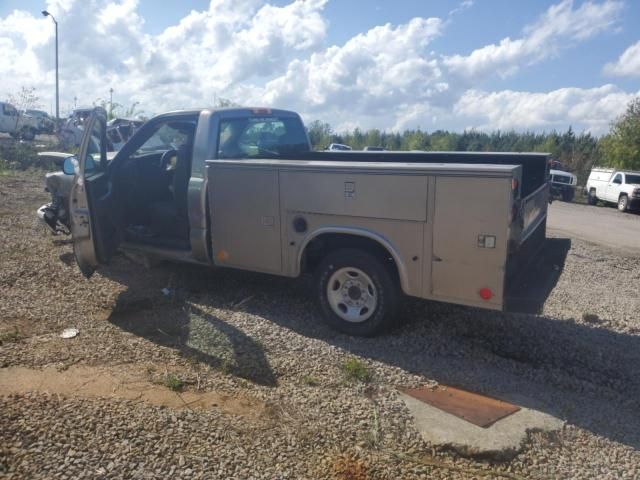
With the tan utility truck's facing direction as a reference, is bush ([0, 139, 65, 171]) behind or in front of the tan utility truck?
in front

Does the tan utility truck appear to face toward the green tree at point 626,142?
no

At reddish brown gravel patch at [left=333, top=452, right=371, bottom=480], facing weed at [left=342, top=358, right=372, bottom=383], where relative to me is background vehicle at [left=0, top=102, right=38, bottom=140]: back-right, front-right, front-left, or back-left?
front-left

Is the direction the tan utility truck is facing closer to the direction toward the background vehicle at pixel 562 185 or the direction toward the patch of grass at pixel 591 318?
the background vehicle

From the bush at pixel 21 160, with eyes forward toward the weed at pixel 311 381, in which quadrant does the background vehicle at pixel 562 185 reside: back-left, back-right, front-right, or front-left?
front-left

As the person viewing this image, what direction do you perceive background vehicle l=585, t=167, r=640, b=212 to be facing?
facing the viewer and to the right of the viewer

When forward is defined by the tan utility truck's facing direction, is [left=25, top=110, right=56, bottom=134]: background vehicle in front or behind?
in front

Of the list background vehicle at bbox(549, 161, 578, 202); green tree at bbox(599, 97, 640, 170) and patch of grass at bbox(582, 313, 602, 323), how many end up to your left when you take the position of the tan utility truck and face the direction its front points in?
0

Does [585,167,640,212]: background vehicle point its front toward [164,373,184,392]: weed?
no

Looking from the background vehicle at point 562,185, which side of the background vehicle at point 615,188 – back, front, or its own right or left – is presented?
back

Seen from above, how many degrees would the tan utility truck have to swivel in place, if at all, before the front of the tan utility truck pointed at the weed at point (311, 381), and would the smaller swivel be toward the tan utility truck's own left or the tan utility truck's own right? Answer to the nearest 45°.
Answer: approximately 135° to the tan utility truck's own left

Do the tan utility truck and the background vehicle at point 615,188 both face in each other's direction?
no

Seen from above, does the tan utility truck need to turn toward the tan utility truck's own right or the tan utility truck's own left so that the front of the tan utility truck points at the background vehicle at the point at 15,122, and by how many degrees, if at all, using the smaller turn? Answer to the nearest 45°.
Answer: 0° — it already faces it

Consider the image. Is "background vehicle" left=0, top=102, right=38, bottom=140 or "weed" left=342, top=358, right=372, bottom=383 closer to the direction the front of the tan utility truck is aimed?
the background vehicle

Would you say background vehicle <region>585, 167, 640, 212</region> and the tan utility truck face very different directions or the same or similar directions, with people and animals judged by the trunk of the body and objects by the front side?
very different directions

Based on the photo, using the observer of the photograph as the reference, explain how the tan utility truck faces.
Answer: facing away from the viewer and to the left of the viewer
